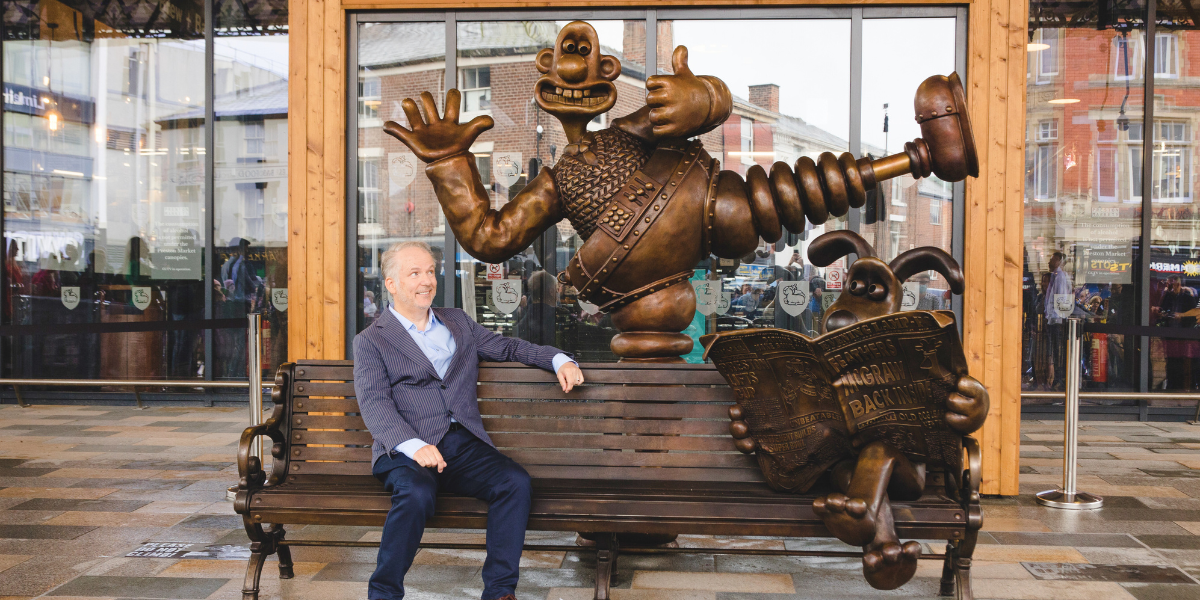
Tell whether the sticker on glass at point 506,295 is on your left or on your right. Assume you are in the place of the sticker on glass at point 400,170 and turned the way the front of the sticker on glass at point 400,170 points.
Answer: on your left

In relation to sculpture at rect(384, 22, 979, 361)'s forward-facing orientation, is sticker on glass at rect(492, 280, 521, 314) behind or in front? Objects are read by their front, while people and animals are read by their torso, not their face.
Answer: behind

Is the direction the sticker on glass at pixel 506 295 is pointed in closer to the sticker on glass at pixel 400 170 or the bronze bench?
the bronze bench

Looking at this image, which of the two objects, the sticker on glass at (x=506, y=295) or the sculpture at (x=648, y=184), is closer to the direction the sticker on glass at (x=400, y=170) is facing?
the sculpture

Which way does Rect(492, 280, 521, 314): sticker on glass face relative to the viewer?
toward the camera

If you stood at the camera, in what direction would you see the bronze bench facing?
facing the viewer

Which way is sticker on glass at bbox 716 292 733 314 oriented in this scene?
toward the camera

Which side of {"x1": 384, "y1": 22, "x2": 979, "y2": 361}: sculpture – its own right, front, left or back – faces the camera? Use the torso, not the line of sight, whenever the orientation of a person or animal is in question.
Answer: front

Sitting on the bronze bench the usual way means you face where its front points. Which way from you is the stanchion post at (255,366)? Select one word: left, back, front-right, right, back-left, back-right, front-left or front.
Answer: back-right

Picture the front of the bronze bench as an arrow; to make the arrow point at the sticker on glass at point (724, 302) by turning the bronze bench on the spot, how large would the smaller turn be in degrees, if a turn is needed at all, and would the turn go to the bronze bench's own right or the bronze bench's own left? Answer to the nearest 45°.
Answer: approximately 180°

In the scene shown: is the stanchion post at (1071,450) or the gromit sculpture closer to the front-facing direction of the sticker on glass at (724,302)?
the gromit sculpture

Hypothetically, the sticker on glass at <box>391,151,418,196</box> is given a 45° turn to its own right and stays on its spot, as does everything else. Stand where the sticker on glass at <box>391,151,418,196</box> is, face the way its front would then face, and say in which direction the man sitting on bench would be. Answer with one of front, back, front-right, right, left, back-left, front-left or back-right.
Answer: front-left

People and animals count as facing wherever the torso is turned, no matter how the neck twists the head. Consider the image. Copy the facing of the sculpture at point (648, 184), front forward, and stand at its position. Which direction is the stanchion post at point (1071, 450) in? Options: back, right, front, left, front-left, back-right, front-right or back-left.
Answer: back-left

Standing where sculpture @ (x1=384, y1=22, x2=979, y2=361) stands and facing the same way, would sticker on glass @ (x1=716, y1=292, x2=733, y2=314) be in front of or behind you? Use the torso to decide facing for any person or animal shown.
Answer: behind

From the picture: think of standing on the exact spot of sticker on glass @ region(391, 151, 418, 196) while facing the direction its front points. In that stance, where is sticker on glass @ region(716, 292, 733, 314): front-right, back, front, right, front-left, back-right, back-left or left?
left

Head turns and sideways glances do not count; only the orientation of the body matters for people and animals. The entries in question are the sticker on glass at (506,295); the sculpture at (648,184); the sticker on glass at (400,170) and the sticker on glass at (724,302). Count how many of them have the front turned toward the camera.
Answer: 4
